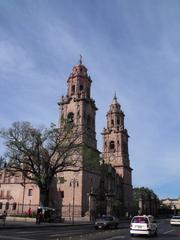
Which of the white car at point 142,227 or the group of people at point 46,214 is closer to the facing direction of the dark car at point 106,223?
the white car

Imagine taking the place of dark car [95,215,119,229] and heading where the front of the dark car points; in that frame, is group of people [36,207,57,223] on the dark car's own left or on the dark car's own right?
on the dark car's own right

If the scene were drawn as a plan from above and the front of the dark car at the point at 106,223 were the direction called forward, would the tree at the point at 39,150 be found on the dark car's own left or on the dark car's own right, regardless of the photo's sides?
on the dark car's own right

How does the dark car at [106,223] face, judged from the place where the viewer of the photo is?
facing the viewer and to the left of the viewer

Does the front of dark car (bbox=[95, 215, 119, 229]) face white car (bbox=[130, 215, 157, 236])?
no
